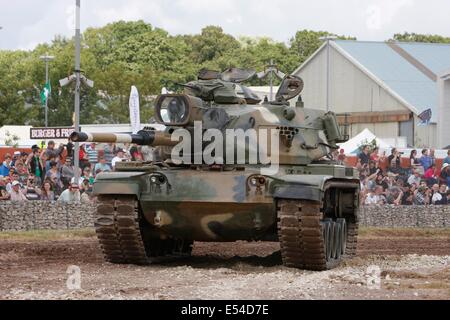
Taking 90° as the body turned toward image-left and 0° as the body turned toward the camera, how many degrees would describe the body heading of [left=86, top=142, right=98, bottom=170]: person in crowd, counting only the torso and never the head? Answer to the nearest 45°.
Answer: approximately 0°

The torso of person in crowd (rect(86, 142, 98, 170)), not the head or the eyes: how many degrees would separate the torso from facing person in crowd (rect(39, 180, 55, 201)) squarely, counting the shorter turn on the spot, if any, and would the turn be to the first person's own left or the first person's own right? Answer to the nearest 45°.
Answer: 0° — they already face them

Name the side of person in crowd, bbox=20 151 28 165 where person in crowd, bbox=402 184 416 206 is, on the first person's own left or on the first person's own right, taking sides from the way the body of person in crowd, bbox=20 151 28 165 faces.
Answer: on the first person's own left

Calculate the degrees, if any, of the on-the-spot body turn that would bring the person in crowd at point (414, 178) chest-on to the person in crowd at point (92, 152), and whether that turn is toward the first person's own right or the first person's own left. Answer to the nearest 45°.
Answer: approximately 90° to the first person's own right

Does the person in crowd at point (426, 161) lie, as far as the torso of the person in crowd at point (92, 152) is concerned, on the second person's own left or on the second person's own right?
on the second person's own left

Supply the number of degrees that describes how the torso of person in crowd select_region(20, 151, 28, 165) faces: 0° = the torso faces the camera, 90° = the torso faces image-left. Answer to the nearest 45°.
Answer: approximately 0°
